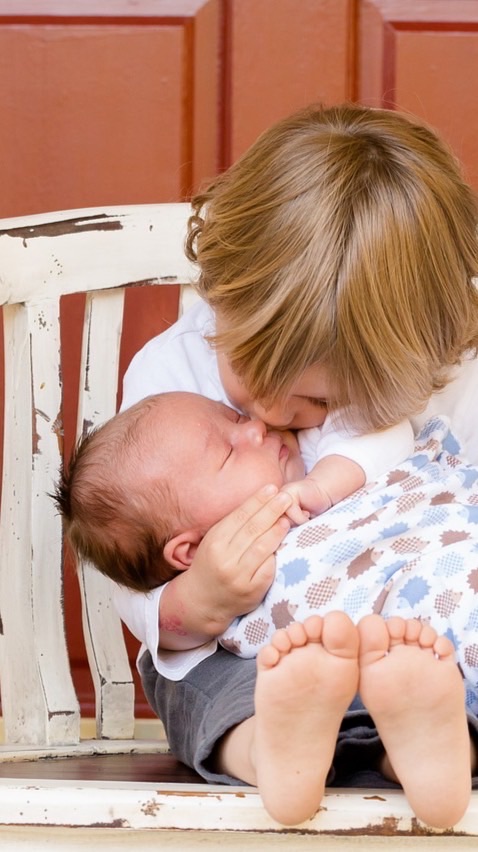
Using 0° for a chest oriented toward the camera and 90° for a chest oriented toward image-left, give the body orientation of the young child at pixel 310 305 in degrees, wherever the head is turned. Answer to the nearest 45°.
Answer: approximately 0°

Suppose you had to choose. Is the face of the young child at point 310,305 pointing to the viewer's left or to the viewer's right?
to the viewer's left

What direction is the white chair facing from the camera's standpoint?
toward the camera
